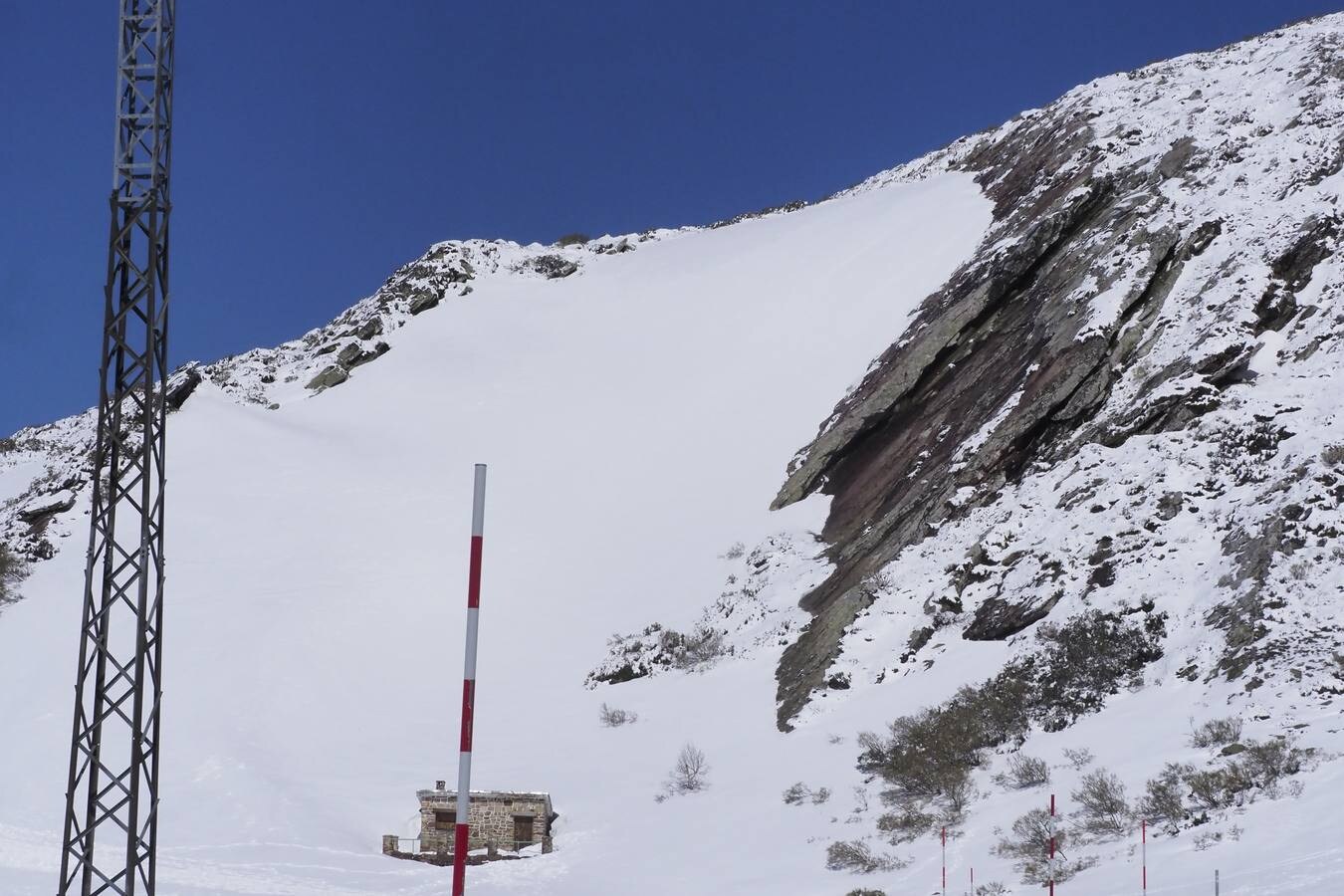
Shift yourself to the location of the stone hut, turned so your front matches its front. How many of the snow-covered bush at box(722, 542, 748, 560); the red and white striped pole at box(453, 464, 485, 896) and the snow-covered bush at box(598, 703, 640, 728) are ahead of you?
1

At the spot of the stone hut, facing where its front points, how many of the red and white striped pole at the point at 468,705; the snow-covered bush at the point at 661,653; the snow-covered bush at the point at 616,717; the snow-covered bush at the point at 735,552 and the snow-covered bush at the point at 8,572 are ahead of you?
1

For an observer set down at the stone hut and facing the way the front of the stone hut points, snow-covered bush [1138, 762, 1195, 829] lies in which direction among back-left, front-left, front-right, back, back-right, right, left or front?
front-left

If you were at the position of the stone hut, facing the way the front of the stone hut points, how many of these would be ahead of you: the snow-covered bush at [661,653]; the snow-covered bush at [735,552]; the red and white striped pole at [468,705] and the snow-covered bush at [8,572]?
1

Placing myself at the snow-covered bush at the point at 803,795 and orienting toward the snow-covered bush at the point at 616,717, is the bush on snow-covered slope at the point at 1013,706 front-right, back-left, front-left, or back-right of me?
back-right

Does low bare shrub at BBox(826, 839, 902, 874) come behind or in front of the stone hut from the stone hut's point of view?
in front

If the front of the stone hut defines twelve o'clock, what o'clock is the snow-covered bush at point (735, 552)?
The snow-covered bush is roughly at 7 o'clock from the stone hut.

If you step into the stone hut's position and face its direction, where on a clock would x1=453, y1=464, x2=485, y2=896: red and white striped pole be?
The red and white striped pole is roughly at 12 o'clock from the stone hut.

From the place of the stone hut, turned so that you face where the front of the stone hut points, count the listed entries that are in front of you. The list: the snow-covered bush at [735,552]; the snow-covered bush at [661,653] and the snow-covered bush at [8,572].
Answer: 0

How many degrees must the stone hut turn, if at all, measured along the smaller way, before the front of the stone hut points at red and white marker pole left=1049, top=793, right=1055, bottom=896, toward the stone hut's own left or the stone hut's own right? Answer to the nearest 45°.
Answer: approximately 45° to the stone hut's own left

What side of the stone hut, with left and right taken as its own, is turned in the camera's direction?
front

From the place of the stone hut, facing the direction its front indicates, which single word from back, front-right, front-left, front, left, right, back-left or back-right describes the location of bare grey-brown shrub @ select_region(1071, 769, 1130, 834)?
front-left

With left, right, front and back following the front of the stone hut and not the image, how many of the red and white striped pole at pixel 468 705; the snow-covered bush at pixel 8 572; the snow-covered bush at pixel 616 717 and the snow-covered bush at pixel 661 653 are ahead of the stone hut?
1

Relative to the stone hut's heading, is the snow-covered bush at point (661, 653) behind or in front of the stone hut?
behind

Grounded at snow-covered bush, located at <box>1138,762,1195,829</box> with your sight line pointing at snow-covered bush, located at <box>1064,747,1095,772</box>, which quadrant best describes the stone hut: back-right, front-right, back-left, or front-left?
front-left

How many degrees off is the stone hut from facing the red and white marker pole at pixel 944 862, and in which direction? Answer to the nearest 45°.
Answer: approximately 45° to its left
